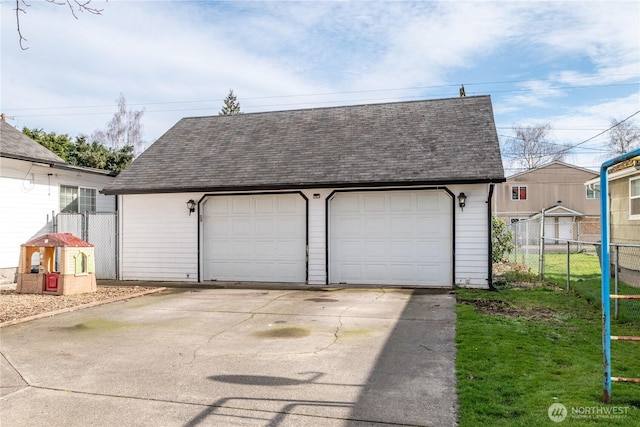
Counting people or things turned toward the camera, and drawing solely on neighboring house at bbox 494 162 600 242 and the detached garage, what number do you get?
2

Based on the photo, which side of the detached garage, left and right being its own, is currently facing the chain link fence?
left

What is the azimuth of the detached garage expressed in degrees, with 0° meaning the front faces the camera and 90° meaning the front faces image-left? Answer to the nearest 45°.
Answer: approximately 0°

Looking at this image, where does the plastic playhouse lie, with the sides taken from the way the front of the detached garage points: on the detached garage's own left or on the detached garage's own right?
on the detached garage's own right

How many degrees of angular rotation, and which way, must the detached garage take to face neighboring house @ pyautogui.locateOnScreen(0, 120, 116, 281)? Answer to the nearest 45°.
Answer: approximately 90° to its right

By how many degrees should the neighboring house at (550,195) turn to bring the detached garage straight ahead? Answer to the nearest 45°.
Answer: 0° — it already faces it

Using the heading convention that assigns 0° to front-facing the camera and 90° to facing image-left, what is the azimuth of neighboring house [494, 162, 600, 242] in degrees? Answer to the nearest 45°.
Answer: approximately 0°

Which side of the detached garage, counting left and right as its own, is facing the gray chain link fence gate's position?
right
